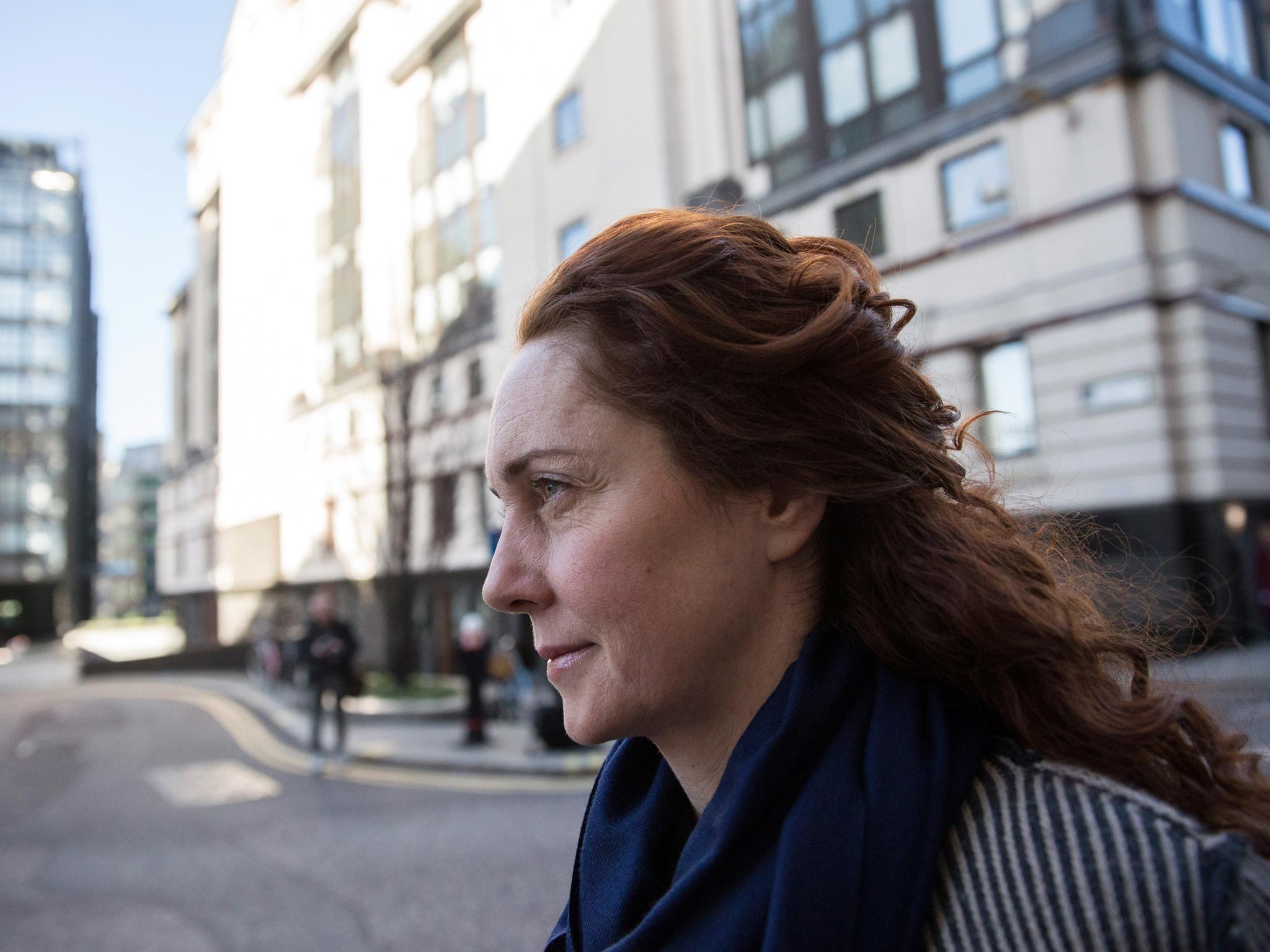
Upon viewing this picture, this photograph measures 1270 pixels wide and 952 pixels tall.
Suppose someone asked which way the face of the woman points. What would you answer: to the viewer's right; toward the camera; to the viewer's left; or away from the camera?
to the viewer's left

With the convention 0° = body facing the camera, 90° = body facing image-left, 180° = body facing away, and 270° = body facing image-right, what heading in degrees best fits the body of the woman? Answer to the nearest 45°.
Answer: approximately 90°

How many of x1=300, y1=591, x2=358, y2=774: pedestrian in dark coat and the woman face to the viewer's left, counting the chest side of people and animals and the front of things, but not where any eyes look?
1

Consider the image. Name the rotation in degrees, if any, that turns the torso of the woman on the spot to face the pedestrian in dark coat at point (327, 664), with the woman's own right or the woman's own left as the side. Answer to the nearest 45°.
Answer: approximately 45° to the woman's own right

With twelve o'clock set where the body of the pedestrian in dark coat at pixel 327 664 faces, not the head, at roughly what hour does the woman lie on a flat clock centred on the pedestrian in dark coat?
The woman is roughly at 12 o'clock from the pedestrian in dark coat.

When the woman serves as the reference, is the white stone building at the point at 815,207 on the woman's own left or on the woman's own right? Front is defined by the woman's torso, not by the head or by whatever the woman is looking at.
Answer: on the woman's own right

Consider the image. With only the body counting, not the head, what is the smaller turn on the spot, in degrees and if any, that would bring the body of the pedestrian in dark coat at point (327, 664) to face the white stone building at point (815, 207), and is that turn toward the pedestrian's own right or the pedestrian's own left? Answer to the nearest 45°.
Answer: approximately 90° to the pedestrian's own left

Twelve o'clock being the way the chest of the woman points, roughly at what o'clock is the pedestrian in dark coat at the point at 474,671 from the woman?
The pedestrian in dark coat is roughly at 2 o'clock from the woman.

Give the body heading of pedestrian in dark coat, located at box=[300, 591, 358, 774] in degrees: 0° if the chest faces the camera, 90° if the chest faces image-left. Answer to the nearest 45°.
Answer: approximately 0°
